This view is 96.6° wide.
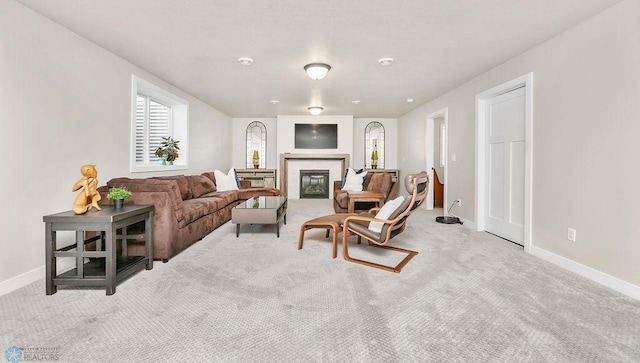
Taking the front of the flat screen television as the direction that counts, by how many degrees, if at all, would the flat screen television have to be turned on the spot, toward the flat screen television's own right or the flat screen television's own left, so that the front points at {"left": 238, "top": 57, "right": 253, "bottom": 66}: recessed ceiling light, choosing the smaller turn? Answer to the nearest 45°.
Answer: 0° — it already faces it

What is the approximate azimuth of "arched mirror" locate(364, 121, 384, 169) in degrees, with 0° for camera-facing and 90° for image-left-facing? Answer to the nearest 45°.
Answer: approximately 0°

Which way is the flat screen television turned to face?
toward the camera

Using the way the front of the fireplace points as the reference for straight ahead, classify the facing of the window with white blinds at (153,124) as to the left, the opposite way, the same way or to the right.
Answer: to the left

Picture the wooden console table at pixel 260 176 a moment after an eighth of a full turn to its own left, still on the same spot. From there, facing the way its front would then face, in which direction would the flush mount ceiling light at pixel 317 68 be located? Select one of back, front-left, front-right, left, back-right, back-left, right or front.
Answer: front-right

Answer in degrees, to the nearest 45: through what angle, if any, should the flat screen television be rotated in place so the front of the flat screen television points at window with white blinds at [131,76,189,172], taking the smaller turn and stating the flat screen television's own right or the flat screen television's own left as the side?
approximately 45° to the flat screen television's own right

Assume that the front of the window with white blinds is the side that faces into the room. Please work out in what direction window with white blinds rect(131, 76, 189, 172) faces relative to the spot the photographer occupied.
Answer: facing the viewer and to the right of the viewer

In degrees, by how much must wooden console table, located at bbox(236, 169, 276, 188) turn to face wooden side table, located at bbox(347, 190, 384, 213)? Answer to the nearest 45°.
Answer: approximately 45° to its left

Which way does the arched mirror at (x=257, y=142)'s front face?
toward the camera

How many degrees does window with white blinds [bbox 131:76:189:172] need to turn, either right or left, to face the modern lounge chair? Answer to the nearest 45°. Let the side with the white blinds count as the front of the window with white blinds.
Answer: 0° — it already faces it

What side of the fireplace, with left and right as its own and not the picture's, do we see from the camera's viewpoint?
front

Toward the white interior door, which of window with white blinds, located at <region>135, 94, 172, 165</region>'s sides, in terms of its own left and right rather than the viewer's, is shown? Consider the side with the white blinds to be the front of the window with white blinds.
front

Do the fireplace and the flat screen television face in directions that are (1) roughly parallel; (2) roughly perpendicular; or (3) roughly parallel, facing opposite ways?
roughly parallel

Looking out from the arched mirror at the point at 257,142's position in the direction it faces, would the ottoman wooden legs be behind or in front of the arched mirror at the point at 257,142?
in front

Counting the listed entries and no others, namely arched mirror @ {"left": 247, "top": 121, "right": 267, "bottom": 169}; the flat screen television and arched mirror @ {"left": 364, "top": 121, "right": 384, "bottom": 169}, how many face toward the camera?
3

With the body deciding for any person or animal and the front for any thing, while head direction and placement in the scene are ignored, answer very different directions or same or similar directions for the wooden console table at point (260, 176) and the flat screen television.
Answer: same or similar directions

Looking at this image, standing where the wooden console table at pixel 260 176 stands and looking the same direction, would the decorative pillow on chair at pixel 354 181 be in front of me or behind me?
in front
